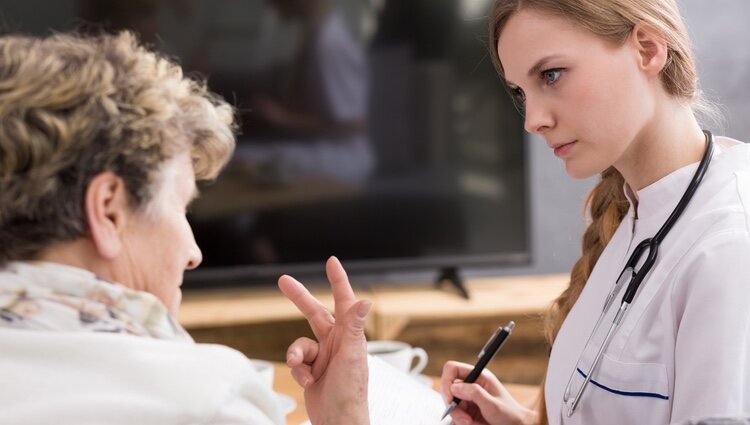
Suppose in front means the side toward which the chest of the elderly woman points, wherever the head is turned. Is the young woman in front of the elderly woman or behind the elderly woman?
in front

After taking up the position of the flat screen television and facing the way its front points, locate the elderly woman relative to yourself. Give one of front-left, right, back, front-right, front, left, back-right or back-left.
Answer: front

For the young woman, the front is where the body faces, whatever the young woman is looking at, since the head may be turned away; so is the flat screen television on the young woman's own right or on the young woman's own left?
on the young woman's own right

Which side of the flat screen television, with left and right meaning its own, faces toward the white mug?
front

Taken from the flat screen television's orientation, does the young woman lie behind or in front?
in front

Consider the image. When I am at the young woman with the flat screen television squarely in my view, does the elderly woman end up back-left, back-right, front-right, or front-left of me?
back-left

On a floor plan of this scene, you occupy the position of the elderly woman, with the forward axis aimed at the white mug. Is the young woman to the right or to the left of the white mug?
right

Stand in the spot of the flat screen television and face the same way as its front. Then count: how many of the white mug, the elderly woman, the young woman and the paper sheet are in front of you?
4

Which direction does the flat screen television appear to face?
toward the camera

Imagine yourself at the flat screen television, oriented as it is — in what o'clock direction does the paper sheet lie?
The paper sheet is roughly at 12 o'clock from the flat screen television.

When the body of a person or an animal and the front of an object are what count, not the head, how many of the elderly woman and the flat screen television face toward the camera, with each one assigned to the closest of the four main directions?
1

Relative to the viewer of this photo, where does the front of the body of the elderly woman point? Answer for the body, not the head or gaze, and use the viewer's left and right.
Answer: facing away from the viewer and to the right of the viewer

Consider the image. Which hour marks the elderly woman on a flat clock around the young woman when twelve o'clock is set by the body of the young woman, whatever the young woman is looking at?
The elderly woman is roughly at 12 o'clock from the young woman.

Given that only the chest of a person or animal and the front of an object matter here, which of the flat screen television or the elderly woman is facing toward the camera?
the flat screen television

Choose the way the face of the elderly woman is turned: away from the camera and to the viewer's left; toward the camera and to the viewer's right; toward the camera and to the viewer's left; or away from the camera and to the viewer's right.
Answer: away from the camera and to the viewer's right

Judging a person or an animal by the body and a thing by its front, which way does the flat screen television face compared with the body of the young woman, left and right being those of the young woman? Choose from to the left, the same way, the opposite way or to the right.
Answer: to the left
